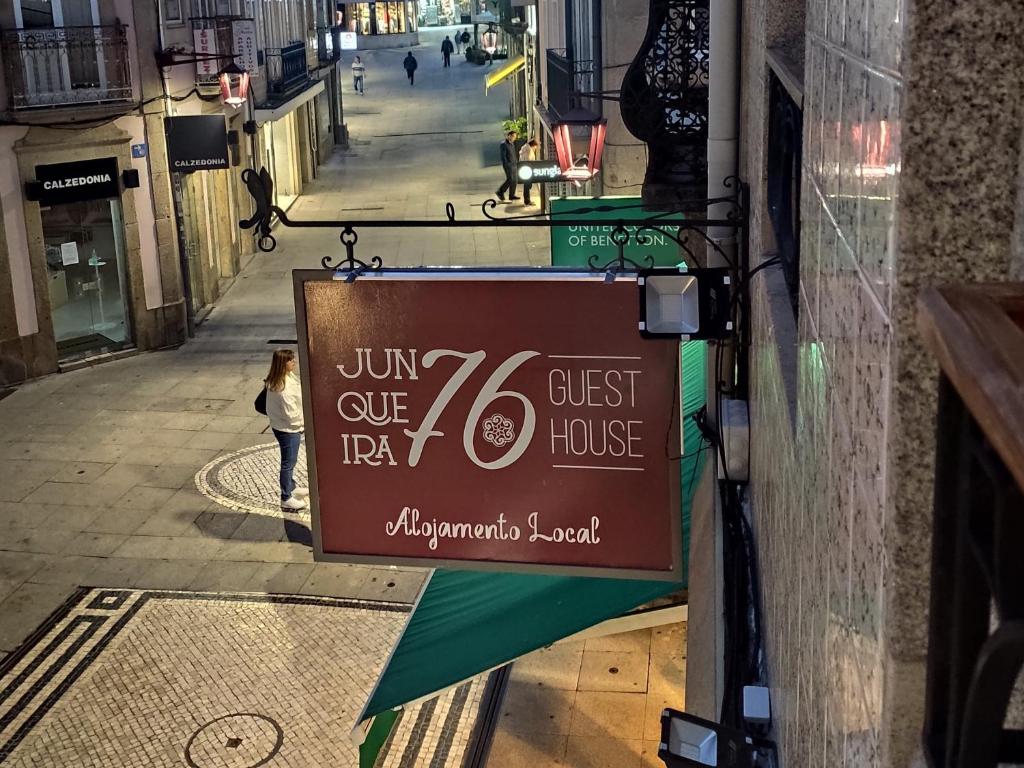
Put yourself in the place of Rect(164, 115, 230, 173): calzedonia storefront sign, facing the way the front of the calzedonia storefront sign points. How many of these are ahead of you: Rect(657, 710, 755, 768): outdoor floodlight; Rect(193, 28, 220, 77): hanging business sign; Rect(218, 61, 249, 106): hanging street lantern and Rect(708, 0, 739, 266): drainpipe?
2

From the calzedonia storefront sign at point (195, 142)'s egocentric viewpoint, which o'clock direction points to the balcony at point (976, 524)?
The balcony is roughly at 12 o'clock from the calzedonia storefront sign.

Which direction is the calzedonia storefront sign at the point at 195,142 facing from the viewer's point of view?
toward the camera

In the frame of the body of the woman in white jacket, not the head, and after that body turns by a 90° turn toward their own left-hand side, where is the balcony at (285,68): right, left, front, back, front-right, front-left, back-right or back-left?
front

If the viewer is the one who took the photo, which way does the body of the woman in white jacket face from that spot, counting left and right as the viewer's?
facing to the right of the viewer

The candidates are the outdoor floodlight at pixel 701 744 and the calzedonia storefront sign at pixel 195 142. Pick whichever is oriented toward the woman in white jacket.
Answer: the calzedonia storefront sign

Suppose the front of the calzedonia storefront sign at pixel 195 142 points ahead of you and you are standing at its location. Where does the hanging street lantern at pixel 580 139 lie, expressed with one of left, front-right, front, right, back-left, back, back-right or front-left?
front-left

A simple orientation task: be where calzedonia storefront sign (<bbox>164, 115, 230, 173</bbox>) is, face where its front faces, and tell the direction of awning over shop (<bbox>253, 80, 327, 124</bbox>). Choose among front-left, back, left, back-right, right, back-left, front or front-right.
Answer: back

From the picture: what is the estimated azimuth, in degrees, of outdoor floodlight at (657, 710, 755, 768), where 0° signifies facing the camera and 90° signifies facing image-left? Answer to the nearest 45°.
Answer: approximately 45°

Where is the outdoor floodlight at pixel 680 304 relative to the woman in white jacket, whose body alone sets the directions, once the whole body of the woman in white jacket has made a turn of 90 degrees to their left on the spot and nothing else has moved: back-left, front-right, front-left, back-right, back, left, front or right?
back

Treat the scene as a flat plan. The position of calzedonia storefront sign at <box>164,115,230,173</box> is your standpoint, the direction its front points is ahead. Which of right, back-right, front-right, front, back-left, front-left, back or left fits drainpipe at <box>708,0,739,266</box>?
front

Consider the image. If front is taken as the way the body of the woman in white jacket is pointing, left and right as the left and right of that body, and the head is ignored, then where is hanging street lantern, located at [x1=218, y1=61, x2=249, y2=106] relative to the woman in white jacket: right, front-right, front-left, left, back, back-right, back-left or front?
left

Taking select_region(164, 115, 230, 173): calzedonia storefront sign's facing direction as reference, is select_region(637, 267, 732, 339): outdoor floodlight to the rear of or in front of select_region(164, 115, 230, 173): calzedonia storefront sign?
in front
